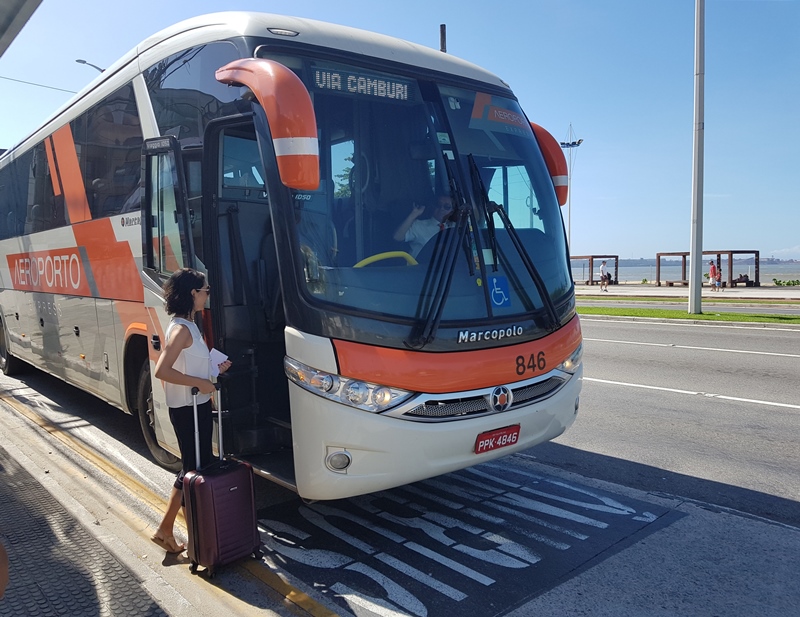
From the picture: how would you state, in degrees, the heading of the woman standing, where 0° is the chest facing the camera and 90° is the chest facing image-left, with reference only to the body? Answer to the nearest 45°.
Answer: approximately 270°

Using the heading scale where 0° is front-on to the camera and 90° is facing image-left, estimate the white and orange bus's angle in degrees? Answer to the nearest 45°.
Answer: approximately 315°

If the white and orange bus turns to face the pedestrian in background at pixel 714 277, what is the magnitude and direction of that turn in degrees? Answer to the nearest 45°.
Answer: approximately 90° to its left

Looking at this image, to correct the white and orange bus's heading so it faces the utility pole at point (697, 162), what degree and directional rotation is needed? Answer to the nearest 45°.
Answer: approximately 90° to its left

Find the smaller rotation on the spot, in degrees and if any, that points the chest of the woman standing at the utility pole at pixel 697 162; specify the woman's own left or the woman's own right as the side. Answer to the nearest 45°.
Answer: approximately 45° to the woman's own left

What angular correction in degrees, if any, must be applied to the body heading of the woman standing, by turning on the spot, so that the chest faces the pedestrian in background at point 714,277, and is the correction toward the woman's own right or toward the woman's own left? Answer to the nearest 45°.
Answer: approximately 45° to the woman's own left
